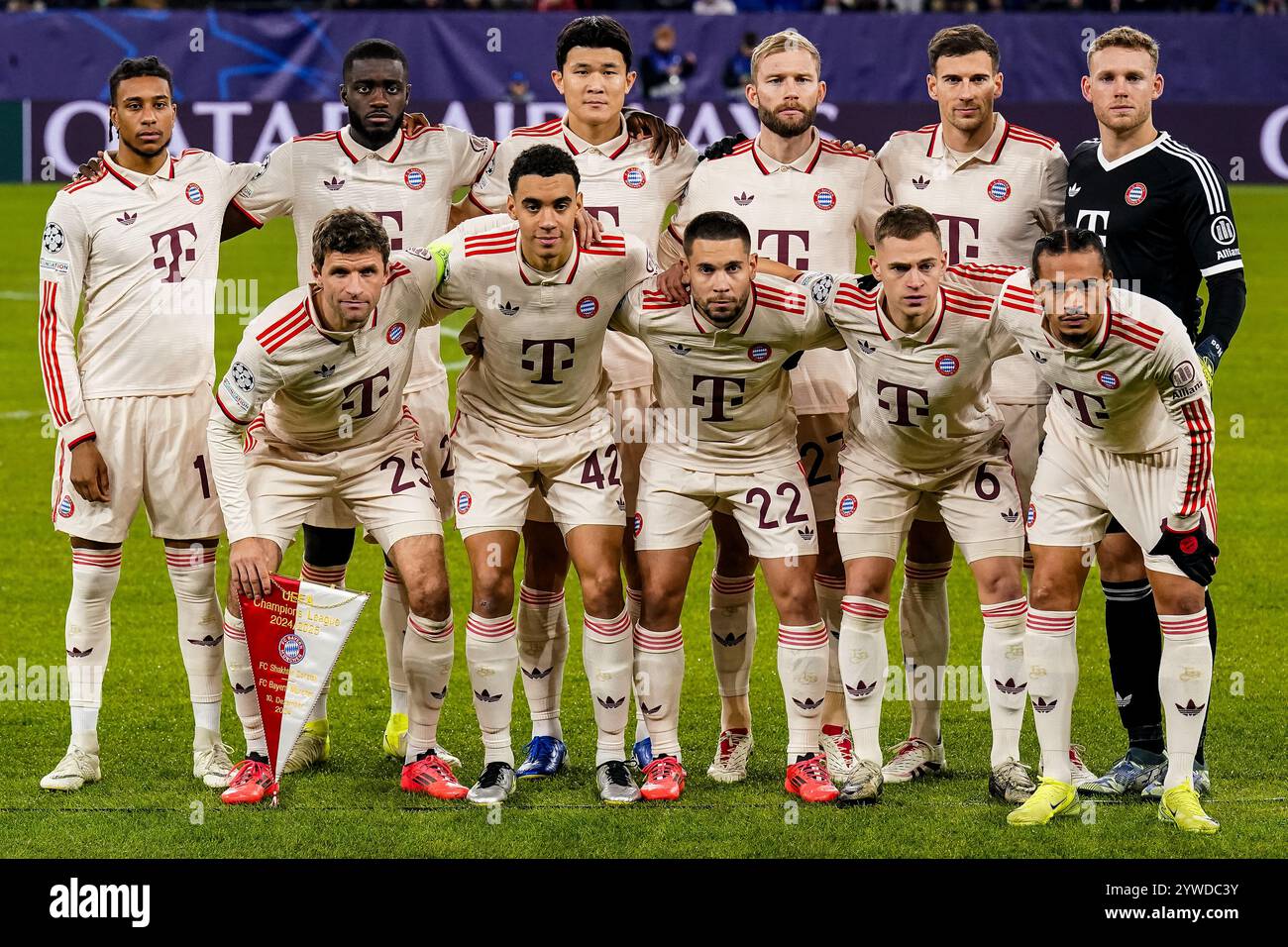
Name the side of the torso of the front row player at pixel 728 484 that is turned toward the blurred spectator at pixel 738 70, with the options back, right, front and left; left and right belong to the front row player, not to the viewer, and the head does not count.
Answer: back

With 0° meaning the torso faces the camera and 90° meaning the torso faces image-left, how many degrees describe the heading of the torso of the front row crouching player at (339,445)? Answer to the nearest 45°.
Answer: approximately 0°

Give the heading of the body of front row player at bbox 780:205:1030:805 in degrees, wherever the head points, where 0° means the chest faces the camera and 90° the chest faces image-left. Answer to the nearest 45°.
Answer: approximately 0°

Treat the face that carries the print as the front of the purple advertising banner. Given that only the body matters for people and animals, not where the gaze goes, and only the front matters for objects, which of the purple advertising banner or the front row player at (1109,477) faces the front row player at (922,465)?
the purple advertising banner

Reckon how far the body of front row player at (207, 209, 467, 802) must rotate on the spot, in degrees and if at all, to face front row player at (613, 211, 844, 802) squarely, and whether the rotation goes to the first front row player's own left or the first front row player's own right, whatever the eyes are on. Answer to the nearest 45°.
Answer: approximately 90° to the first front row player's own left
